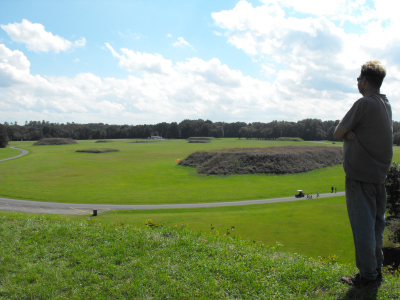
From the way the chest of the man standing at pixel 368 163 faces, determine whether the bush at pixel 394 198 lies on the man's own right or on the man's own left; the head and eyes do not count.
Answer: on the man's own right

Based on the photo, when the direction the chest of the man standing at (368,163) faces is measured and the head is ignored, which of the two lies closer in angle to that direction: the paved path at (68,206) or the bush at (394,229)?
the paved path

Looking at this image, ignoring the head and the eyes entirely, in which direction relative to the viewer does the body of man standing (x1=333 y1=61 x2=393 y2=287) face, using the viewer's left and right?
facing away from the viewer and to the left of the viewer

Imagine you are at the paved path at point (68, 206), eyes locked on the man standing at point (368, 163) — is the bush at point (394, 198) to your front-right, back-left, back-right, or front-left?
front-left

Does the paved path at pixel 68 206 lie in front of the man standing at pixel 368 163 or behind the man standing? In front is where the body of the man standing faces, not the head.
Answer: in front

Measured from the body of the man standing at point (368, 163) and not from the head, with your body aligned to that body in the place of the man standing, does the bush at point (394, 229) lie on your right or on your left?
on your right

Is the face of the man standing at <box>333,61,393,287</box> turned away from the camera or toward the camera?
away from the camera
